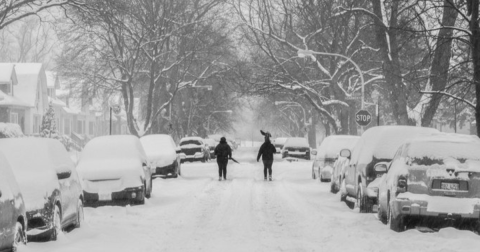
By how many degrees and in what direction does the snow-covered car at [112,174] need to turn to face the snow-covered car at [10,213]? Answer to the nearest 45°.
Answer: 0° — it already faces it

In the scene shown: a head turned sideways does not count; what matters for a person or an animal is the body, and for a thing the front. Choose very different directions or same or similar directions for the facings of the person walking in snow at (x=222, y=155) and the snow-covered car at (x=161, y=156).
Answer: very different directions

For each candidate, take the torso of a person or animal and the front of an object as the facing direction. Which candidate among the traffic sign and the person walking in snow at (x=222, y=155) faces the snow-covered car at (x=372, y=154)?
the traffic sign

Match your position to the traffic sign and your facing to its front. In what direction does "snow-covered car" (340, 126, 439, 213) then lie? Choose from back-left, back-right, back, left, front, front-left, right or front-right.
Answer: front

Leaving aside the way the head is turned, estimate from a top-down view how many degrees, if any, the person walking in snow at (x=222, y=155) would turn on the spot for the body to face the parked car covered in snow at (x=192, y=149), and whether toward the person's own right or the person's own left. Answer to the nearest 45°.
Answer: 0° — they already face it

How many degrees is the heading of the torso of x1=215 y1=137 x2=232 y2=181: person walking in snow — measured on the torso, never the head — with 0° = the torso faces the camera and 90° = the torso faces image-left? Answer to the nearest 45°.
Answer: approximately 180°

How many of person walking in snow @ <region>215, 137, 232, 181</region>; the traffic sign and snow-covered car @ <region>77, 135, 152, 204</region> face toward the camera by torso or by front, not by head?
2

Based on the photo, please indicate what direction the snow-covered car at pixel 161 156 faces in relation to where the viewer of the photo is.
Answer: facing the viewer

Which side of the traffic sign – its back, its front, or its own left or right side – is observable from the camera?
front

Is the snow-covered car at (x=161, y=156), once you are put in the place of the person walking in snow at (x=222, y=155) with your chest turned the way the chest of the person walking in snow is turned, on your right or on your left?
on your left

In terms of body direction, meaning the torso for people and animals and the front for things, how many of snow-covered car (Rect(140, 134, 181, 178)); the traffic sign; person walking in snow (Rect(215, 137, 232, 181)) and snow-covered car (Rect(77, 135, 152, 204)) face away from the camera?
1

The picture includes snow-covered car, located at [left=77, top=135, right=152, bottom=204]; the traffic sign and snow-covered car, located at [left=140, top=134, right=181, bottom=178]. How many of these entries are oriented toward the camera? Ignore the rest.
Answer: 3

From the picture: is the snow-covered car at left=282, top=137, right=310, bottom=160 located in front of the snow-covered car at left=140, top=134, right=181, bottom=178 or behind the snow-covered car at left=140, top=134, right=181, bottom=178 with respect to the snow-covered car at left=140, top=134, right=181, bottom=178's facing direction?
behind

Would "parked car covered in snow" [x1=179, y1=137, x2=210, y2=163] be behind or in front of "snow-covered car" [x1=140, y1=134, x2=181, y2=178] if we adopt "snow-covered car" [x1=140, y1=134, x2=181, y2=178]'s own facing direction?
behind

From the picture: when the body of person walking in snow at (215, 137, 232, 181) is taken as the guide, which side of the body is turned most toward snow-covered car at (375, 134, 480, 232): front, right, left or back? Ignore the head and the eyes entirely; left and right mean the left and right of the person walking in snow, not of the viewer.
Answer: back

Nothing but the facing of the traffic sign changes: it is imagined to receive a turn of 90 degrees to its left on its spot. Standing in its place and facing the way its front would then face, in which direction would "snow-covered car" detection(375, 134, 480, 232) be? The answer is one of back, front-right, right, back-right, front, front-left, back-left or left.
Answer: right

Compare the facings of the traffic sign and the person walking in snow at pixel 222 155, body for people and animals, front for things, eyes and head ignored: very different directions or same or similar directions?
very different directions
